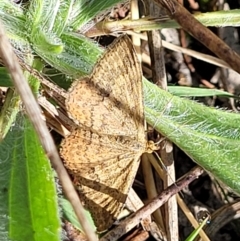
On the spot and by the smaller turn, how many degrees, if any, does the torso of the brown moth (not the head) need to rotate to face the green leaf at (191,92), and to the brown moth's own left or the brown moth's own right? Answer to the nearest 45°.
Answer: approximately 45° to the brown moth's own left

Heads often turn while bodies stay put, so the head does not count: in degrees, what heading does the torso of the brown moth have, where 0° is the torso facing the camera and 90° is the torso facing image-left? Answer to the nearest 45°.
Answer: approximately 270°
